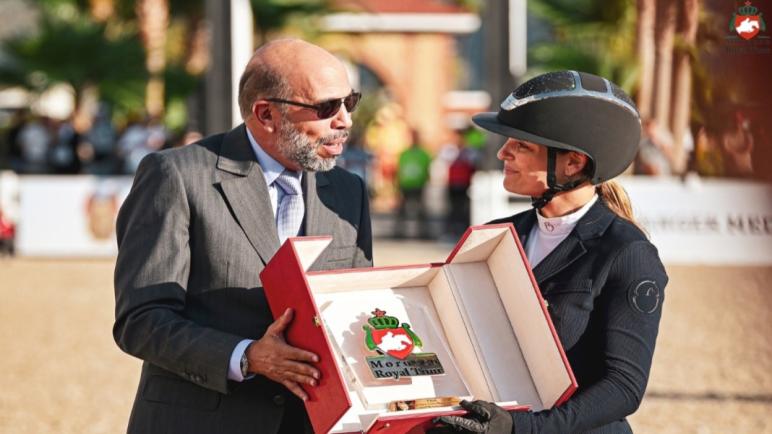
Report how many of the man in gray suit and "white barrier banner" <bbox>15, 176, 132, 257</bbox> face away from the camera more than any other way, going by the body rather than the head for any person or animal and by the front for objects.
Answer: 0

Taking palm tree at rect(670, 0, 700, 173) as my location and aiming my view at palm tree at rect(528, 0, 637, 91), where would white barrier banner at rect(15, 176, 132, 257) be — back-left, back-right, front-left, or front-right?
front-left

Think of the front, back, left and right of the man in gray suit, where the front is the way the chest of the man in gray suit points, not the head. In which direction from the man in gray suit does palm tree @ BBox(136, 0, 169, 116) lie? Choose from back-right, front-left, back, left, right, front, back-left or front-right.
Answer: back-left

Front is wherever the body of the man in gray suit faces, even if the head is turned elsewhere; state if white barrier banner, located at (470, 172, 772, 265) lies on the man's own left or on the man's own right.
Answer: on the man's own left

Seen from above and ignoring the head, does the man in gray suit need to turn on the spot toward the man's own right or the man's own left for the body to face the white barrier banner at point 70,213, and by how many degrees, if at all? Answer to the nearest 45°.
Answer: approximately 135° to the man's own left

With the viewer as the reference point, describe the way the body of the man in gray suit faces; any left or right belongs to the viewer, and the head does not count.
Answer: facing the viewer and to the right of the viewer

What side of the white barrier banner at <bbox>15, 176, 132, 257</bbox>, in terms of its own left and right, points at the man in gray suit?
front

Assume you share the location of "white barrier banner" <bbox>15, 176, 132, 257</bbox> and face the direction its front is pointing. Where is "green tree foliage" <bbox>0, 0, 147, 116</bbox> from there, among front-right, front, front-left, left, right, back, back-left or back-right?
back

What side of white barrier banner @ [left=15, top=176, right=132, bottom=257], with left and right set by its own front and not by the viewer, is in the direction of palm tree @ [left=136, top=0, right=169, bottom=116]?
back

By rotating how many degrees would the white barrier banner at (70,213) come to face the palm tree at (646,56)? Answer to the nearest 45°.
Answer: approximately 90° to its left

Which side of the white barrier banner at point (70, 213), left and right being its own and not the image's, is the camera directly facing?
front

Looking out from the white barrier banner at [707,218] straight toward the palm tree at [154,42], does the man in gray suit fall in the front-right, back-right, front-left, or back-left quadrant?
back-left

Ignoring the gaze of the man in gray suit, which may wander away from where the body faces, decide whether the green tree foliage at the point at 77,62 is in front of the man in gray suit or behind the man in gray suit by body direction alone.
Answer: behind
